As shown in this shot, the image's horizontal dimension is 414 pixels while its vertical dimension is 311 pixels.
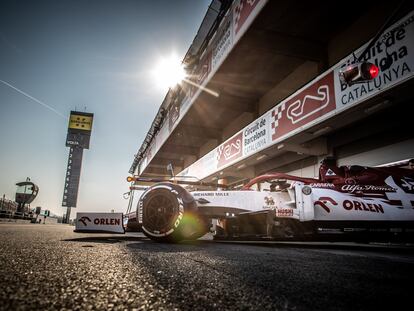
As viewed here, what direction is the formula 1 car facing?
to the viewer's left

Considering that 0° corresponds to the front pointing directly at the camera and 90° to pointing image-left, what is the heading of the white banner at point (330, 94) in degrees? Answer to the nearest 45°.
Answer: approximately 45°

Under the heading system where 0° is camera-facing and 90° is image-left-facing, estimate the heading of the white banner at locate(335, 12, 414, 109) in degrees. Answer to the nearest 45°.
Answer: approximately 45°
